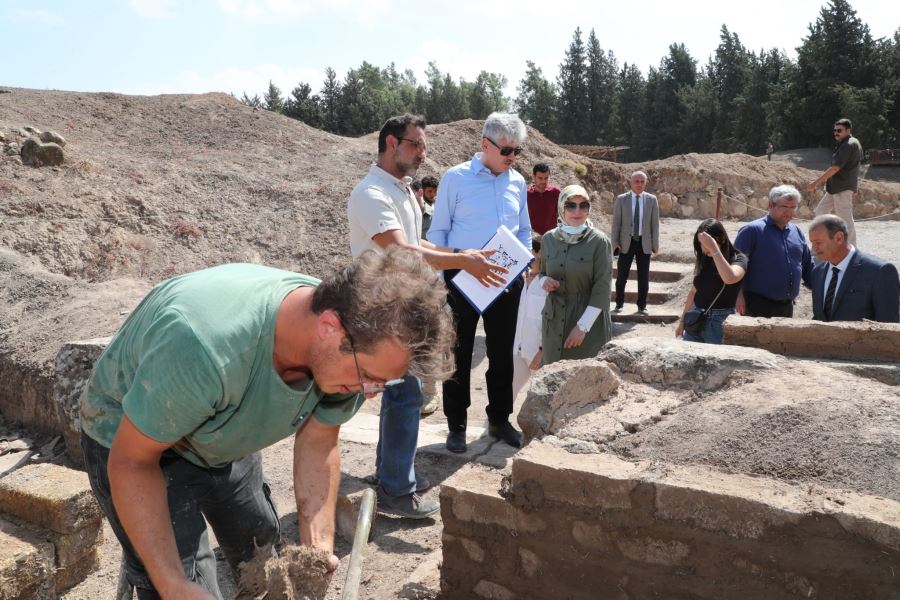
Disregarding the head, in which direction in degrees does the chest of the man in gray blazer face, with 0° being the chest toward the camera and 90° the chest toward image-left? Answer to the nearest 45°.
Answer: approximately 0°

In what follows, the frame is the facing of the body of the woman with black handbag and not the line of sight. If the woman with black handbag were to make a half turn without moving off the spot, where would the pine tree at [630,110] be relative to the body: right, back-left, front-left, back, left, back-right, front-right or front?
front-left

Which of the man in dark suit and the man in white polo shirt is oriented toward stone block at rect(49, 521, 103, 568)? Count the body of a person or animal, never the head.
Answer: the man in dark suit

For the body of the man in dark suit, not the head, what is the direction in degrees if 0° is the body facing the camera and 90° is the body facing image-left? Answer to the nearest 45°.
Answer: approximately 45°

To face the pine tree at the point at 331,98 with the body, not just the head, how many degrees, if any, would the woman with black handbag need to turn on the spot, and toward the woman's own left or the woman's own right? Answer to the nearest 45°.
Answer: approximately 90° to the woman's own right

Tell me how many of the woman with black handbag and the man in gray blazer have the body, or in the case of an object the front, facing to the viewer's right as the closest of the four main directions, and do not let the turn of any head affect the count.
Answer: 0

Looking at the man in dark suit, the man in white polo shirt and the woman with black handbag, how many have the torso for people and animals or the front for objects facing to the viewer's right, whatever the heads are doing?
1

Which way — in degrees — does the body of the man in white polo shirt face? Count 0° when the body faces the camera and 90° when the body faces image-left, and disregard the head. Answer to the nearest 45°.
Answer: approximately 270°

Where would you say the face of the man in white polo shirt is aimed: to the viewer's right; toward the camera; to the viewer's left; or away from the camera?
to the viewer's right

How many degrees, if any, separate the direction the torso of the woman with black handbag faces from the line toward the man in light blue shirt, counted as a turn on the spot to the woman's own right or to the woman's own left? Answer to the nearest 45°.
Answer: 0° — they already face them

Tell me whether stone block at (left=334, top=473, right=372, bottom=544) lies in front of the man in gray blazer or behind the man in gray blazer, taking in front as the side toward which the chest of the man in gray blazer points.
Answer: in front
